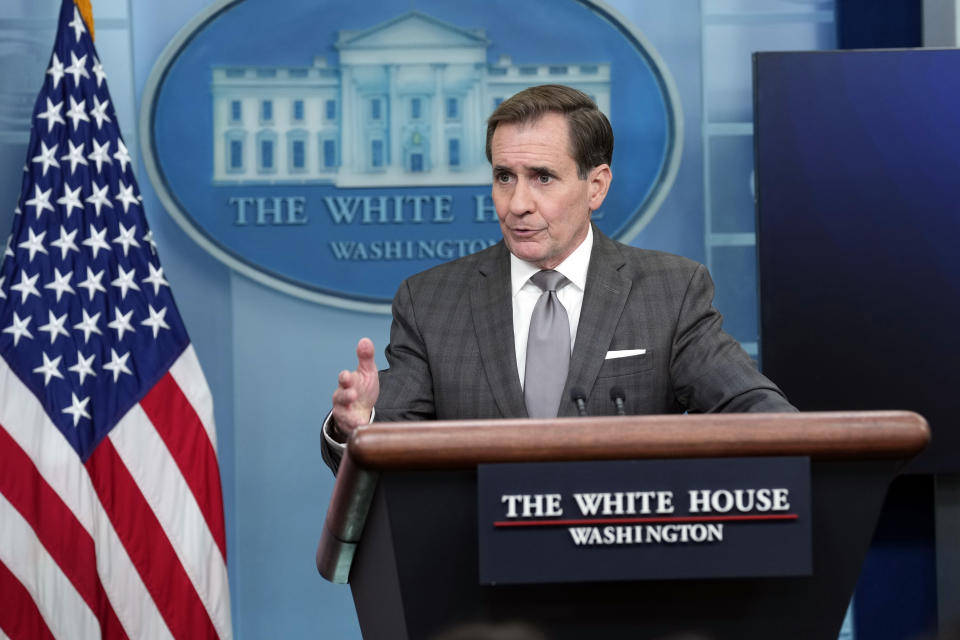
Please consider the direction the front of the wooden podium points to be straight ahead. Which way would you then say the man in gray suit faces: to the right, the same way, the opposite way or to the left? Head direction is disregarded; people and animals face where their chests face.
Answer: the same way

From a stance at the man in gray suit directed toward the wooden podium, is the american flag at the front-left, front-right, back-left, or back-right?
back-right

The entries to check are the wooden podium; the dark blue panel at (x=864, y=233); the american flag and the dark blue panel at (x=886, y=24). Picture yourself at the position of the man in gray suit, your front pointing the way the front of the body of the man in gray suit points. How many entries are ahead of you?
1

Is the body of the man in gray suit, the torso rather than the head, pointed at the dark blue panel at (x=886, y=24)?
no

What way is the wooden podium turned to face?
toward the camera

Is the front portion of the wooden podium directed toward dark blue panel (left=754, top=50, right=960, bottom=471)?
no

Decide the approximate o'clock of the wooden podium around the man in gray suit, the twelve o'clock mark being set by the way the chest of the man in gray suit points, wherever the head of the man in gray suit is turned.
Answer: The wooden podium is roughly at 12 o'clock from the man in gray suit.

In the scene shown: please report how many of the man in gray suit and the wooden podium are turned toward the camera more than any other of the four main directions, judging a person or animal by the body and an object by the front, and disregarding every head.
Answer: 2

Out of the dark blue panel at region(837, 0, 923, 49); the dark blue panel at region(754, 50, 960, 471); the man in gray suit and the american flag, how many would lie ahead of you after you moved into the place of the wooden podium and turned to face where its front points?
0

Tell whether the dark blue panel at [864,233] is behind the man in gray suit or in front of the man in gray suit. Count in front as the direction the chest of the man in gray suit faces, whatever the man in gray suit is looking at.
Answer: behind

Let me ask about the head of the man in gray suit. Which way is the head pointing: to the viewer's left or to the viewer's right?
to the viewer's left

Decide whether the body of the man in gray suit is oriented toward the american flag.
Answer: no

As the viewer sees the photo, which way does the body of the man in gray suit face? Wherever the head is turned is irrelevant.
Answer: toward the camera
